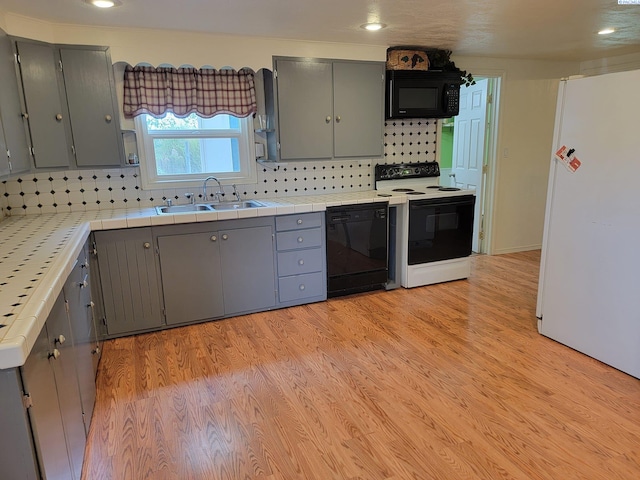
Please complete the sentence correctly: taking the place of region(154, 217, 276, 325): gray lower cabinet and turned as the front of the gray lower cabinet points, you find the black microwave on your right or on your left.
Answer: on your left

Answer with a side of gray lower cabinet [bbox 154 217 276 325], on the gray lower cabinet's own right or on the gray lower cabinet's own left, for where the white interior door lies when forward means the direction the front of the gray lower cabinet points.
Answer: on the gray lower cabinet's own left

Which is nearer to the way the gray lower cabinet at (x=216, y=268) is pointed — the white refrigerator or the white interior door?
the white refrigerator

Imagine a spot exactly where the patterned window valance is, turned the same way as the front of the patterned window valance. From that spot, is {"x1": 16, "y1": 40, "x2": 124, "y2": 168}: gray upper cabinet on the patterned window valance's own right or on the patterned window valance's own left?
on the patterned window valance's own right

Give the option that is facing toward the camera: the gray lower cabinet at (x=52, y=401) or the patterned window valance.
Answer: the patterned window valance

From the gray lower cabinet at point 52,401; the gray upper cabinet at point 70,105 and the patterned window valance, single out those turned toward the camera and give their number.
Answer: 2

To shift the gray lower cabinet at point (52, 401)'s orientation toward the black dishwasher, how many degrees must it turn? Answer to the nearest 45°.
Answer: approximately 45° to its left

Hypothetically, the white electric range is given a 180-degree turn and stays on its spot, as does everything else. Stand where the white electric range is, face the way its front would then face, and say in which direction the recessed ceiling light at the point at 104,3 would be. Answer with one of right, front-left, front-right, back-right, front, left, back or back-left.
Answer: left

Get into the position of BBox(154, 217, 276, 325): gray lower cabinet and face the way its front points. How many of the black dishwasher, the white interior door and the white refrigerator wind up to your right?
0

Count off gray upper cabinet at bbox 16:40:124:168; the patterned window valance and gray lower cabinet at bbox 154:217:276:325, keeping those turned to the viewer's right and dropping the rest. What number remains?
0

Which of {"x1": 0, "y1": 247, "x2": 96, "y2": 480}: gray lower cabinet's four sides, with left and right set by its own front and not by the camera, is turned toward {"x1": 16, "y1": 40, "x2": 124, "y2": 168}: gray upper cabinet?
left

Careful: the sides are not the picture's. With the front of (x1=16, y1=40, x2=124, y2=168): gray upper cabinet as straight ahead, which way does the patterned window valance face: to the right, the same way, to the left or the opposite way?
the same way

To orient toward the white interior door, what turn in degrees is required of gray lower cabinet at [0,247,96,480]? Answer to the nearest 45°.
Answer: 0° — it already faces it

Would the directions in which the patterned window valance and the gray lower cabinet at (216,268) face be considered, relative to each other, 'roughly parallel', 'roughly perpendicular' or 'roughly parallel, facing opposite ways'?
roughly parallel

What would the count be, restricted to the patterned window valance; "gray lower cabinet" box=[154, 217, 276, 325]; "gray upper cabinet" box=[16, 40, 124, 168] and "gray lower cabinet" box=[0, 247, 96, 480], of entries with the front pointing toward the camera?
3

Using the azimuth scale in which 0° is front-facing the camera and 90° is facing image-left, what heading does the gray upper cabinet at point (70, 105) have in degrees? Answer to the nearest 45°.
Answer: approximately 0°

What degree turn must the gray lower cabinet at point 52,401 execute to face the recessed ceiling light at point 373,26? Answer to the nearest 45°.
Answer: approximately 45° to its left

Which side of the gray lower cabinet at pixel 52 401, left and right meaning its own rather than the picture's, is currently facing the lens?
right

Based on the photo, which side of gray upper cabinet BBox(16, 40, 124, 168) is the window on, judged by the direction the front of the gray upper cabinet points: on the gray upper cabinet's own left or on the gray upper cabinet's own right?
on the gray upper cabinet's own left
